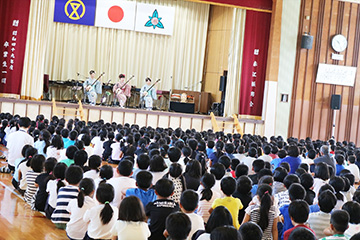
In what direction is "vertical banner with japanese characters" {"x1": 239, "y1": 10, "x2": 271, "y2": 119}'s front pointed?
toward the camera

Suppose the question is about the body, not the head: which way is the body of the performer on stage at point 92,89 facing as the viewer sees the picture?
toward the camera

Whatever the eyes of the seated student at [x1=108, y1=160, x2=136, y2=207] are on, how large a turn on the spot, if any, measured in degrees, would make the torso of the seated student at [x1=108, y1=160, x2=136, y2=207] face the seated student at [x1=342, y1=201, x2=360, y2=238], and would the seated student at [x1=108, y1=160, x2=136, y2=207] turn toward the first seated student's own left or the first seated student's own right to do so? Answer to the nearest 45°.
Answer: approximately 135° to the first seated student's own right

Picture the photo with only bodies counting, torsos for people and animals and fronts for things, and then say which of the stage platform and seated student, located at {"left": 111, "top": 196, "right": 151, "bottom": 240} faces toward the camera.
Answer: the stage platform

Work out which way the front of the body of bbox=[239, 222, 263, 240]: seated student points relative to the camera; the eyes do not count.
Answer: away from the camera

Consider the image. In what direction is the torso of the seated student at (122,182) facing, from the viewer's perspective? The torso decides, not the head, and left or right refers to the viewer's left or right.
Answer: facing away from the viewer

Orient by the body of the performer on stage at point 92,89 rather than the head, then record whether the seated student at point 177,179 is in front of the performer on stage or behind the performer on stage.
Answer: in front

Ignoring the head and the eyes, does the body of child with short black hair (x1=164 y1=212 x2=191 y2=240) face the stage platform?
yes

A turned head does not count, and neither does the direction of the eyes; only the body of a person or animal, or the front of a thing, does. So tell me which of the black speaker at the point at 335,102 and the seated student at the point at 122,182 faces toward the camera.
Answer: the black speaker

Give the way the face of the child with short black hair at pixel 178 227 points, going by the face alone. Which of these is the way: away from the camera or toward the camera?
away from the camera

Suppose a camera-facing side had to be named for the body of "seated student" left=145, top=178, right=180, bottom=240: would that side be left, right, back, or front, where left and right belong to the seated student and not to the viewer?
back

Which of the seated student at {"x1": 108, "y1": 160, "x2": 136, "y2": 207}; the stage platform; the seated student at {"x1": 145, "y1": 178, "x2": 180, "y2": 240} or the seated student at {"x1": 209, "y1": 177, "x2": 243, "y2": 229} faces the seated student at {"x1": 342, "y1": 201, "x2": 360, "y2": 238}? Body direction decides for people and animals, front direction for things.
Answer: the stage platform

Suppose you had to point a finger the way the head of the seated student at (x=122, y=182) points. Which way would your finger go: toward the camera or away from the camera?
away from the camera

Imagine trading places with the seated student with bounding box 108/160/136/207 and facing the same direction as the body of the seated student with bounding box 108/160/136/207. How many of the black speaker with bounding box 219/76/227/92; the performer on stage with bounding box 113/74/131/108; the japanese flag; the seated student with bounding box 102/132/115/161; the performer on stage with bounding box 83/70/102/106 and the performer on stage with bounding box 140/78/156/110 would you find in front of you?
6

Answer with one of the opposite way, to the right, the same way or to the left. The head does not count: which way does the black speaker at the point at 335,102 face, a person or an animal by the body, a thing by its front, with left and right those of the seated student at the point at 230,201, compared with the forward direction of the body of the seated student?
the opposite way

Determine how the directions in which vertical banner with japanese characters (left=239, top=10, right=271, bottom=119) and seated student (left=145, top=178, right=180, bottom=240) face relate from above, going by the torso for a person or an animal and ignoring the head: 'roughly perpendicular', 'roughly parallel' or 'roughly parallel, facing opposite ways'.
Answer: roughly parallel, facing opposite ways

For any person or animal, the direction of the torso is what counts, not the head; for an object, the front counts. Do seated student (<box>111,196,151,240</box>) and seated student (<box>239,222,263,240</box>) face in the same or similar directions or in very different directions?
same or similar directions

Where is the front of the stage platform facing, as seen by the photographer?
facing the viewer

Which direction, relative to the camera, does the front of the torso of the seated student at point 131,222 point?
away from the camera

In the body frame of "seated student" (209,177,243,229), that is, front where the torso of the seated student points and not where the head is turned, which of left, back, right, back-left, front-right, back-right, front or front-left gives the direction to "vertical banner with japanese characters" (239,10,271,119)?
front
